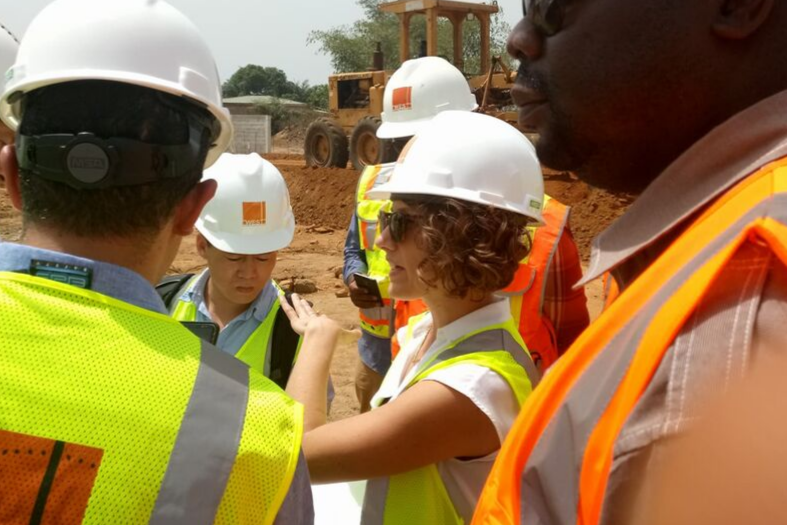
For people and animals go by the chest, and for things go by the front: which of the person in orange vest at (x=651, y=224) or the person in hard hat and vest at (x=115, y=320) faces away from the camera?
the person in hard hat and vest at (x=115, y=320)

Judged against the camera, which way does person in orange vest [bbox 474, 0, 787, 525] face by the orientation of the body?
to the viewer's left

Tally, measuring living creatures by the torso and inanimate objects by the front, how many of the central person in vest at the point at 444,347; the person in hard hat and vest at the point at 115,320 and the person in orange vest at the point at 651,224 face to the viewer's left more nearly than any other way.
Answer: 2

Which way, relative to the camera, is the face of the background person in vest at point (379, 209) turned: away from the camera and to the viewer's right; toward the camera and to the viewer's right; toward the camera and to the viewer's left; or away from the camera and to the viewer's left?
toward the camera and to the viewer's left

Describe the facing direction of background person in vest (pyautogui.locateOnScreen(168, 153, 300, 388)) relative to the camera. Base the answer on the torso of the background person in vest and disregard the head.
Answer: toward the camera

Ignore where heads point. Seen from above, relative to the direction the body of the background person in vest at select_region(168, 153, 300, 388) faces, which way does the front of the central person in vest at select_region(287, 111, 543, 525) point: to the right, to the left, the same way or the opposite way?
to the right

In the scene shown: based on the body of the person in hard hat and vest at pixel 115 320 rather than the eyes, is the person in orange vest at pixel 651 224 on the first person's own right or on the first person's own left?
on the first person's own right

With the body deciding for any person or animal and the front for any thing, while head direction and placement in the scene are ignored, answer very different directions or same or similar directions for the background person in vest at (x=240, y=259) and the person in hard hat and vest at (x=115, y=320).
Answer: very different directions

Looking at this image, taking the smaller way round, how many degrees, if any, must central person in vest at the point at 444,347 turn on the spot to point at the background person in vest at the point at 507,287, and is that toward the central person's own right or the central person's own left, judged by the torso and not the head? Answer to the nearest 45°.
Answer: approximately 90° to the central person's own right

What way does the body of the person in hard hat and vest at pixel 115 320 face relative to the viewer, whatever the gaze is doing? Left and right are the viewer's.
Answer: facing away from the viewer

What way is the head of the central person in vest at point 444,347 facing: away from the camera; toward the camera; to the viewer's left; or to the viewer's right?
to the viewer's left

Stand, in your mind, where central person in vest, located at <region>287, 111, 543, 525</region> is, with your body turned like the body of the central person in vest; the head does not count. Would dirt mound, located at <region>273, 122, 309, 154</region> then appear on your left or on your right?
on your right

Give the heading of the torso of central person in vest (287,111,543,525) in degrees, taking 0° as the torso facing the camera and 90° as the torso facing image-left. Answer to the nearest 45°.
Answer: approximately 90°

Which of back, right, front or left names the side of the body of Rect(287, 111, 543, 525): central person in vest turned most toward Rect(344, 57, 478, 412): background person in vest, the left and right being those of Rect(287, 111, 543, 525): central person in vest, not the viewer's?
right
